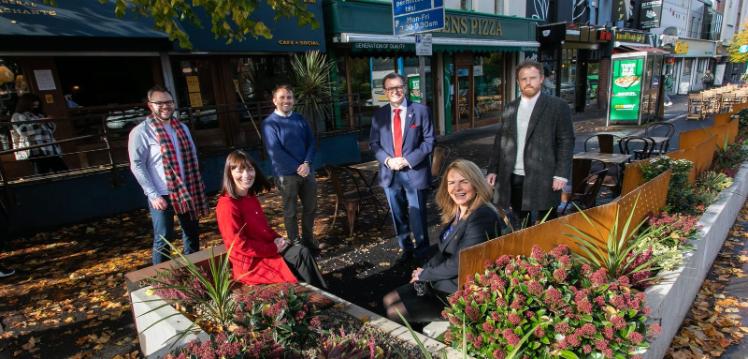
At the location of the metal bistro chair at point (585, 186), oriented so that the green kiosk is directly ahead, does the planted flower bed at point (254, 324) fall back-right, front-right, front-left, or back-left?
back-left

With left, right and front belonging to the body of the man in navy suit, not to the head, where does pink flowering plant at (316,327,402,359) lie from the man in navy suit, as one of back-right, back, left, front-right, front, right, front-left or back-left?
front

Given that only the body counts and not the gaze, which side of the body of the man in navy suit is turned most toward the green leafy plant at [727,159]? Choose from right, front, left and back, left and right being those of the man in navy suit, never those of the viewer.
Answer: left

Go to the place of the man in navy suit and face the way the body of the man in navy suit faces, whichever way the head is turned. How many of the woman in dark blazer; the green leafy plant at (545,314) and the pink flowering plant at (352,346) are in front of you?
3

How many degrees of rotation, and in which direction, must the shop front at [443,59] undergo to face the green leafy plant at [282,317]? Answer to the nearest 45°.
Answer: approximately 45° to its right

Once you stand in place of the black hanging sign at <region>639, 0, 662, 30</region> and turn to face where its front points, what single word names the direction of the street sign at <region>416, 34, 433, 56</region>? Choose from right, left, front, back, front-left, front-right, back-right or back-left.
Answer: front

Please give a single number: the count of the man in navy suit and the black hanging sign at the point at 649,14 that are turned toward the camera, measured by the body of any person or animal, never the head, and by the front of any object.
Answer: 2

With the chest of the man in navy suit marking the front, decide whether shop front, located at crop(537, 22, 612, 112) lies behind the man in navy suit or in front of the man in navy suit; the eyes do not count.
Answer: behind

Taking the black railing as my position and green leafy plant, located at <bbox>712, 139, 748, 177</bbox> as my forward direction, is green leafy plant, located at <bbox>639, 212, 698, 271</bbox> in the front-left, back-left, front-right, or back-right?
front-right

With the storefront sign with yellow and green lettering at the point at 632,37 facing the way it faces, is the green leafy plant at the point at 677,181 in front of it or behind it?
in front

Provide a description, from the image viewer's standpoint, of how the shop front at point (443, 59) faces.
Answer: facing the viewer and to the right of the viewer

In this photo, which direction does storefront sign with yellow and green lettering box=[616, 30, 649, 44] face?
toward the camera

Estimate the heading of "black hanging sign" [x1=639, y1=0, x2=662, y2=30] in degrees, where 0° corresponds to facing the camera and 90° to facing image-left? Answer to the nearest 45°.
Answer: approximately 0°

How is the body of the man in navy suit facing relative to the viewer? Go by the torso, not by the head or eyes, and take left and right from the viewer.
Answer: facing the viewer
